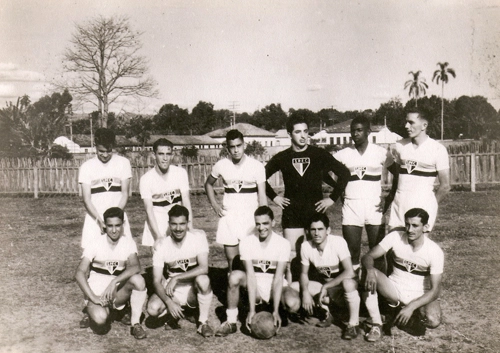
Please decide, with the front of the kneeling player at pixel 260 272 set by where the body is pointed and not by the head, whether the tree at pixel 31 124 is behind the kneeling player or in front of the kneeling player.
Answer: behind

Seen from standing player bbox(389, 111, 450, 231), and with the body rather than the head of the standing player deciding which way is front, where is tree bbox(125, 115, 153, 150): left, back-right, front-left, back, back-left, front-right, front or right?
right

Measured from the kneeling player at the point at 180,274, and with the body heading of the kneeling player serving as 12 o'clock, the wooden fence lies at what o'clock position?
The wooden fence is roughly at 6 o'clock from the kneeling player.

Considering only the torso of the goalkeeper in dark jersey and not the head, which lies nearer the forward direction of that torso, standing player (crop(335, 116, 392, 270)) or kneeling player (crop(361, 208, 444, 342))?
the kneeling player

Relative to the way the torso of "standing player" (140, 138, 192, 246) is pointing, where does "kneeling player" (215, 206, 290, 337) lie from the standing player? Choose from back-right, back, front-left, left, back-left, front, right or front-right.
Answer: front-left

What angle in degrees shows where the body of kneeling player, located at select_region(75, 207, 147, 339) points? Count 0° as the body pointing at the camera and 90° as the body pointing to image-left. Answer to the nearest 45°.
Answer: approximately 0°

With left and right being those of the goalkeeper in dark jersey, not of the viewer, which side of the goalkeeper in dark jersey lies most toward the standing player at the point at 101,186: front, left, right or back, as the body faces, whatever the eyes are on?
right

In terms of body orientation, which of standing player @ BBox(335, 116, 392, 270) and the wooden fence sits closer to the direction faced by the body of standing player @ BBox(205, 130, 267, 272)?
the standing player

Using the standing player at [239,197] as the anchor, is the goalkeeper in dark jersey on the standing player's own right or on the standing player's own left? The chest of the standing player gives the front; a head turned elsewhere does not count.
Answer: on the standing player's own left

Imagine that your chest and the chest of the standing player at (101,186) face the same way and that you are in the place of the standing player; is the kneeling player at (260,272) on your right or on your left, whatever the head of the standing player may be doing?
on your left
